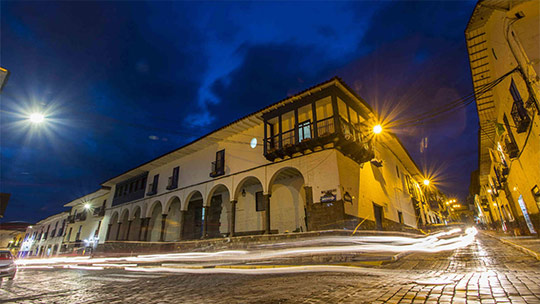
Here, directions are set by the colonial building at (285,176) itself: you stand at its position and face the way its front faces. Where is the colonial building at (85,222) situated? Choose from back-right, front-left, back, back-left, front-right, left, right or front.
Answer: right

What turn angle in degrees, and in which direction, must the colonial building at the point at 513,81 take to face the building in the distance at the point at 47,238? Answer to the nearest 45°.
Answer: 0° — it already faces it

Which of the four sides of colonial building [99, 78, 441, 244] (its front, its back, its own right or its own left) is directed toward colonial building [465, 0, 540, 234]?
left

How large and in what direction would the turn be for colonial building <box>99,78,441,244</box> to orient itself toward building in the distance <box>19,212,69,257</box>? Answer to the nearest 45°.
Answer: approximately 90° to its right

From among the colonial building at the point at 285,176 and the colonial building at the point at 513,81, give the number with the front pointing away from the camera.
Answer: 0

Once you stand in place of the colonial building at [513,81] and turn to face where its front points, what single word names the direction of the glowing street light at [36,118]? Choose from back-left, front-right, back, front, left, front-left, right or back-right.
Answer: front-left

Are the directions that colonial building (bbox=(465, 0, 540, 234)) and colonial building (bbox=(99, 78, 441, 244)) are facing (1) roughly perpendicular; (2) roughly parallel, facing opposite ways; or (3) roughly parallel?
roughly perpendicular

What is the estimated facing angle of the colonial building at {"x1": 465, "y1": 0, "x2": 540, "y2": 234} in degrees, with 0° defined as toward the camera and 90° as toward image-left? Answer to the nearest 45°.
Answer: approximately 90°

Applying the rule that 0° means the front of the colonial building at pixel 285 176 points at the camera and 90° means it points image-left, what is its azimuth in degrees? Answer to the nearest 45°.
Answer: approximately 45°
